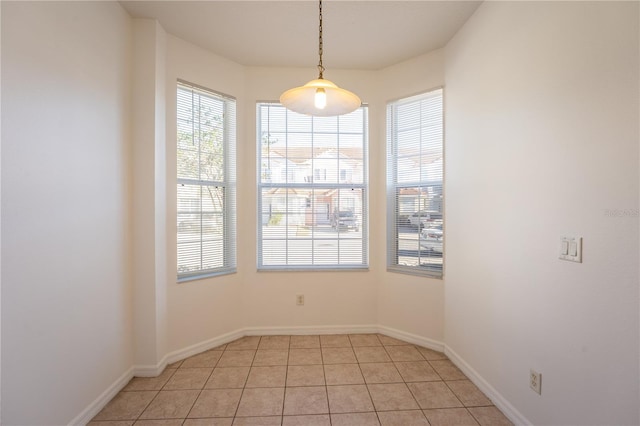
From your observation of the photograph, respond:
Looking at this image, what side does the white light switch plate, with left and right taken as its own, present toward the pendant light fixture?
front

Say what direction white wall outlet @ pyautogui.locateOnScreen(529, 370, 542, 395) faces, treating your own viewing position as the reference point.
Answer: facing the viewer and to the left of the viewer

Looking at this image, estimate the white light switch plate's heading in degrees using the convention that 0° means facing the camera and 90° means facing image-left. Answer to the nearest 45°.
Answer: approximately 45°
